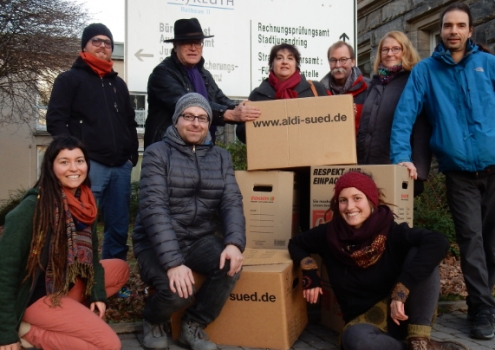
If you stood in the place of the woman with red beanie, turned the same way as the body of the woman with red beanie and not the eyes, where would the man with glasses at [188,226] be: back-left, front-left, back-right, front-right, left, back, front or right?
right

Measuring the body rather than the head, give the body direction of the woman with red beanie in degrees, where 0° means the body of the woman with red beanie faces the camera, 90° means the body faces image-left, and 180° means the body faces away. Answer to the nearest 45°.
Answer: approximately 0°

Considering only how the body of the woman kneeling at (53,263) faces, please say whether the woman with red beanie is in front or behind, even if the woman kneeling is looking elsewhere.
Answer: in front

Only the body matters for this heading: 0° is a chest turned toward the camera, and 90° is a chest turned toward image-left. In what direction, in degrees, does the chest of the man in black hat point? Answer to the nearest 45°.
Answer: approximately 315°

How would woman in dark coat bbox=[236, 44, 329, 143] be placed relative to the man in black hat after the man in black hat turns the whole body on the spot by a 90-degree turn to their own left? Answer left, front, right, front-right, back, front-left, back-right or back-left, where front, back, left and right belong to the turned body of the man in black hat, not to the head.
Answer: front-right

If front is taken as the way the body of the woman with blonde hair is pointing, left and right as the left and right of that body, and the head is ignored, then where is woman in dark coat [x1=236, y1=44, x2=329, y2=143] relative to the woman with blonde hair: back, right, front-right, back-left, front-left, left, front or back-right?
front-right

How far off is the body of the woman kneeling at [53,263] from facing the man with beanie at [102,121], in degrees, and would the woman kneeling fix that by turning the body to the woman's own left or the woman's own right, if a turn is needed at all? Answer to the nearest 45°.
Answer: approximately 135° to the woman's own left

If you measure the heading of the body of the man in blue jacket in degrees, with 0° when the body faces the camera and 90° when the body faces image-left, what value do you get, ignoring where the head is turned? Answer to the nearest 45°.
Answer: approximately 0°

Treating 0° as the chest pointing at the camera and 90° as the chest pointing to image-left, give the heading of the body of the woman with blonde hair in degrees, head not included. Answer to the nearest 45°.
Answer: approximately 45°
